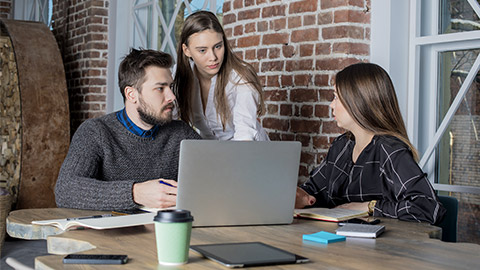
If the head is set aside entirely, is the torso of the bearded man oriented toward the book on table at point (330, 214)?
yes

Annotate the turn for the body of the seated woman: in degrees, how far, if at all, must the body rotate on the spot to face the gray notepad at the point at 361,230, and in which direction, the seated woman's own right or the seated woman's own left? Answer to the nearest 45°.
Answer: approximately 45° to the seated woman's own left

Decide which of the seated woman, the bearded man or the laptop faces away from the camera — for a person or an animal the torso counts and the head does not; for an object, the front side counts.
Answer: the laptop

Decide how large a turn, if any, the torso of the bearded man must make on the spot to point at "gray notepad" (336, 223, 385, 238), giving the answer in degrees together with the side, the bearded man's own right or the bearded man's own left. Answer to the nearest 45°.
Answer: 0° — they already face it

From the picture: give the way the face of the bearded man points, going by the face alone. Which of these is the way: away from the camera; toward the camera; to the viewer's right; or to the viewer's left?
to the viewer's right

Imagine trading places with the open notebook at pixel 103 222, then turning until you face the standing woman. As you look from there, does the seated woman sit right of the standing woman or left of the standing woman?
right

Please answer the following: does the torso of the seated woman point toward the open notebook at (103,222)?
yes

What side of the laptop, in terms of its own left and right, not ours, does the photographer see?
back

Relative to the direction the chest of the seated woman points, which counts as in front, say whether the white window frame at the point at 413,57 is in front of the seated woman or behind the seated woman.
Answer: behind

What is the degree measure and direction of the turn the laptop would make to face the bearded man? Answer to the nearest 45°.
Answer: approximately 45° to its left

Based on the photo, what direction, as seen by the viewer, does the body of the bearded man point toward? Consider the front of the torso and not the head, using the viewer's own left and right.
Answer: facing the viewer and to the right of the viewer

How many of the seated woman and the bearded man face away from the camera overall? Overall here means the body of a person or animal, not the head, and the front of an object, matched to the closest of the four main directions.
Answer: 0

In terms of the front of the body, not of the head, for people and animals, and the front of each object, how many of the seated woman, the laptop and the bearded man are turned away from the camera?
1
